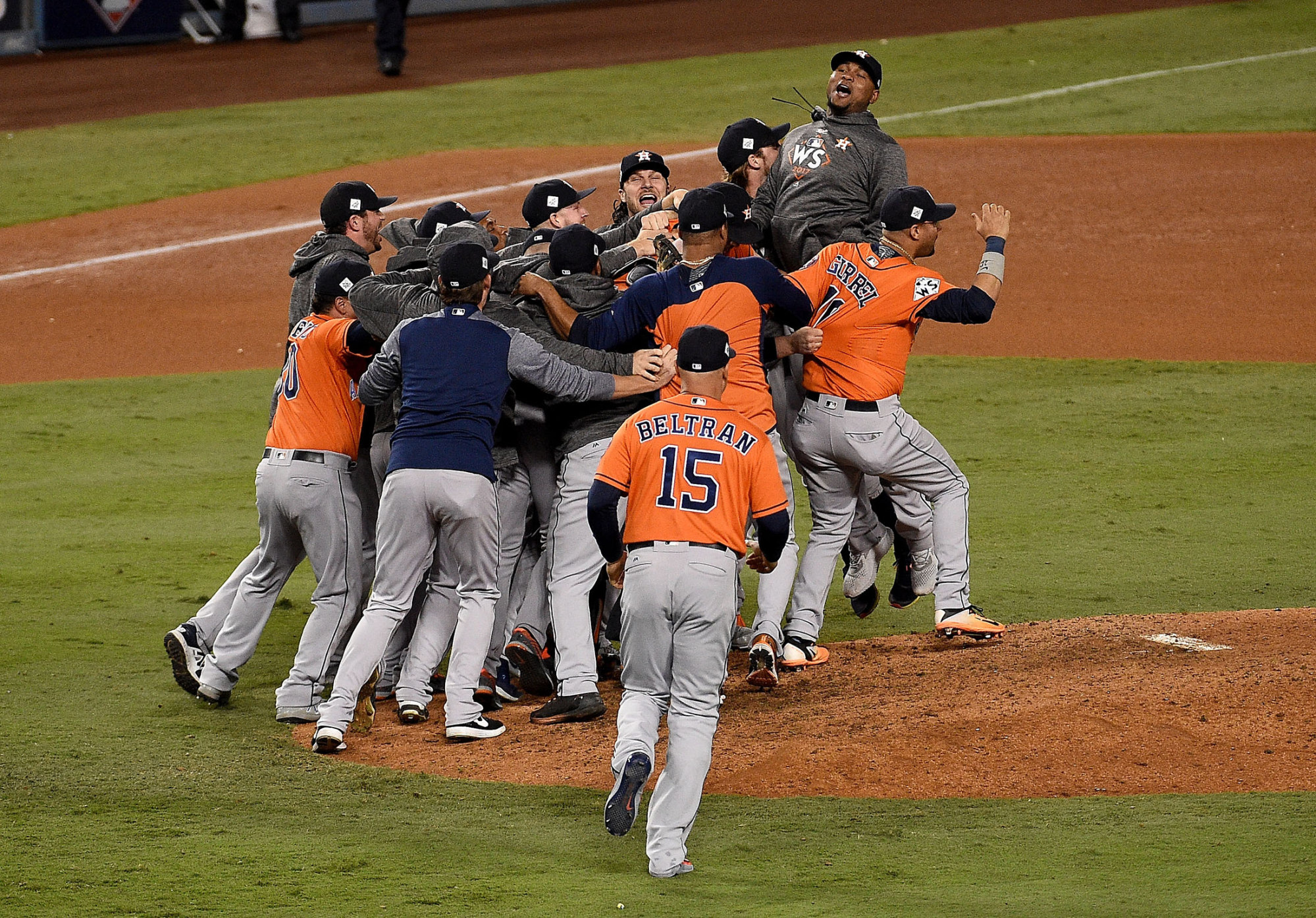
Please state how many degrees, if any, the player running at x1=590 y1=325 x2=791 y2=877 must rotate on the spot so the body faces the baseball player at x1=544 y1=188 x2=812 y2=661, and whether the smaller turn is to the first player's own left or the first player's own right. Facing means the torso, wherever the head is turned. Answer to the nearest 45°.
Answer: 0° — they already face them

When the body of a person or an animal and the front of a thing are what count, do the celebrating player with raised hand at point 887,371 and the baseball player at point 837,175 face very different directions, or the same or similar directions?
very different directions

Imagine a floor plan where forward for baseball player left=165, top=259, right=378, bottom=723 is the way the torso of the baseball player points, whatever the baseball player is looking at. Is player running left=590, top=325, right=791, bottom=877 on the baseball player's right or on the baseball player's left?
on the baseball player's right

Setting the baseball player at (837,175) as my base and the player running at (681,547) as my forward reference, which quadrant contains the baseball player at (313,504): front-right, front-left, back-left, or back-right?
front-right

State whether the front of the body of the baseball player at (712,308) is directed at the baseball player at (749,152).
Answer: yes

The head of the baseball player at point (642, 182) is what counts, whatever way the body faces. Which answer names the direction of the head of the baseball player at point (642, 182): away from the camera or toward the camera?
toward the camera

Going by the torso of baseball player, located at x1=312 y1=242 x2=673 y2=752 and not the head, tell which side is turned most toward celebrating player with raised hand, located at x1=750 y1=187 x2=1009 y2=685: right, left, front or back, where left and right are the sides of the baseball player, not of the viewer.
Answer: right

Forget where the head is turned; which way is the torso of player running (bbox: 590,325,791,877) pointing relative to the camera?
away from the camera

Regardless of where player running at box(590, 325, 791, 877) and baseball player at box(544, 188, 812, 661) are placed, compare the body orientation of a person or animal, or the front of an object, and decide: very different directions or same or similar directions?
same or similar directions

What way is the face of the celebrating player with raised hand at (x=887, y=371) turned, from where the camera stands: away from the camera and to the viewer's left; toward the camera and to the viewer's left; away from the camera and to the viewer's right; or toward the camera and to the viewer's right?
away from the camera and to the viewer's right

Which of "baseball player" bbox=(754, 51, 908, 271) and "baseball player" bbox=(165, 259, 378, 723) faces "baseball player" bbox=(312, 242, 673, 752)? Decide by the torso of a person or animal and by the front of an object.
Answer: "baseball player" bbox=(754, 51, 908, 271)

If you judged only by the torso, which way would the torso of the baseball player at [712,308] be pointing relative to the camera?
away from the camera

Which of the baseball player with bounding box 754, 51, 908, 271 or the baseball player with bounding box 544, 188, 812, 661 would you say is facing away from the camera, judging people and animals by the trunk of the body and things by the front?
the baseball player with bounding box 544, 188, 812, 661

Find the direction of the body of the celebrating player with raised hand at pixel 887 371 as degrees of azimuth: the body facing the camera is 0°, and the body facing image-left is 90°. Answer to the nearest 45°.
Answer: approximately 225°

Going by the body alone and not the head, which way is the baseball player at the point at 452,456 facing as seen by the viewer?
away from the camera

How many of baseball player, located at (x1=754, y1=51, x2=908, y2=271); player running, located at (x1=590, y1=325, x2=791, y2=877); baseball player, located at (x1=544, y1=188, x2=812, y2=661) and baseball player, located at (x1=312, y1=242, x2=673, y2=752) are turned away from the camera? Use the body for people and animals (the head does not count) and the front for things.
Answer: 3
